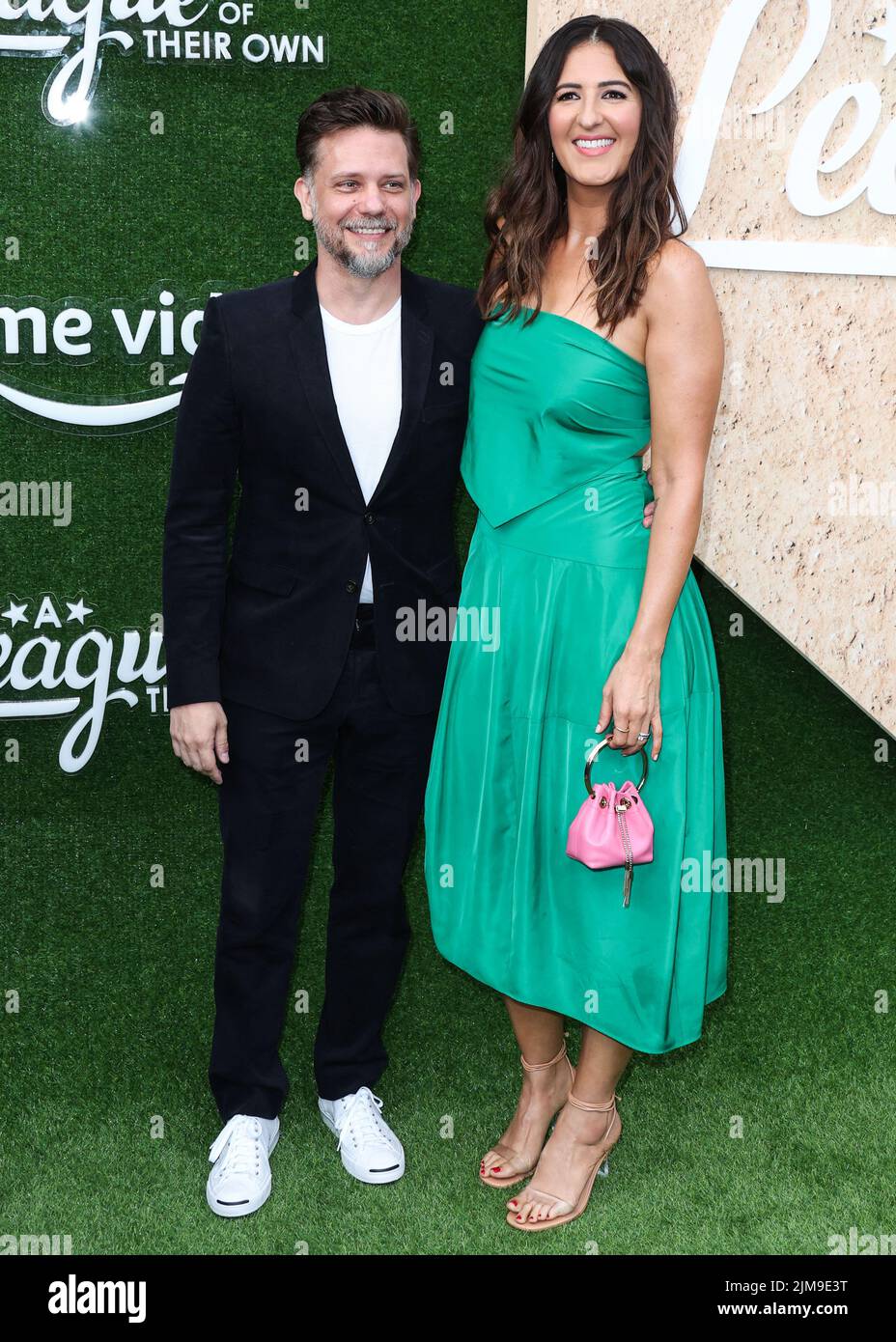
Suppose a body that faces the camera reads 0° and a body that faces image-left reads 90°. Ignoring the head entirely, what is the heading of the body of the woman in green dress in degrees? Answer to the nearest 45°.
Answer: approximately 45°

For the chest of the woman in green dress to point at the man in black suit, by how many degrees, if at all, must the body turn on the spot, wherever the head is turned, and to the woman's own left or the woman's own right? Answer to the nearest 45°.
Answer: approximately 45° to the woman's own right

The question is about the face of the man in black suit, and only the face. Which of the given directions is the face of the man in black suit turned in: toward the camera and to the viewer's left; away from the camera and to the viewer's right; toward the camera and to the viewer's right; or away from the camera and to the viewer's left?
toward the camera and to the viewer's right
